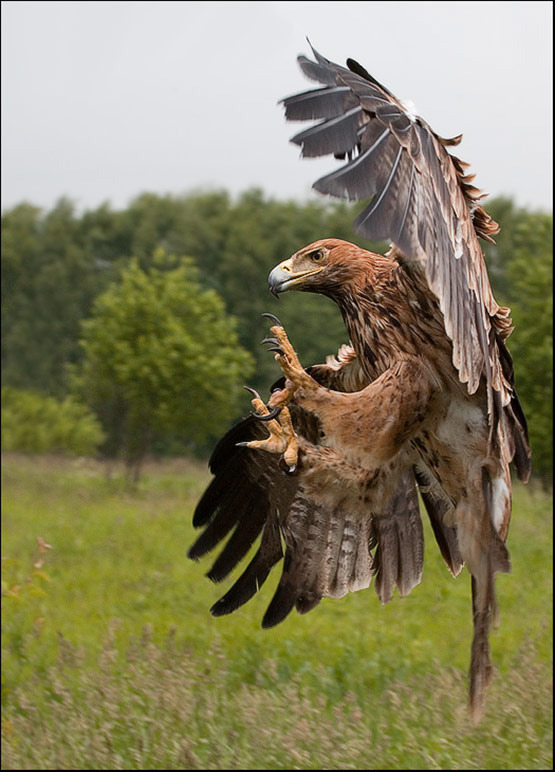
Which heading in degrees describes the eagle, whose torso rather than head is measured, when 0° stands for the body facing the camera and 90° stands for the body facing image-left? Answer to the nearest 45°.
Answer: approximately 90°
